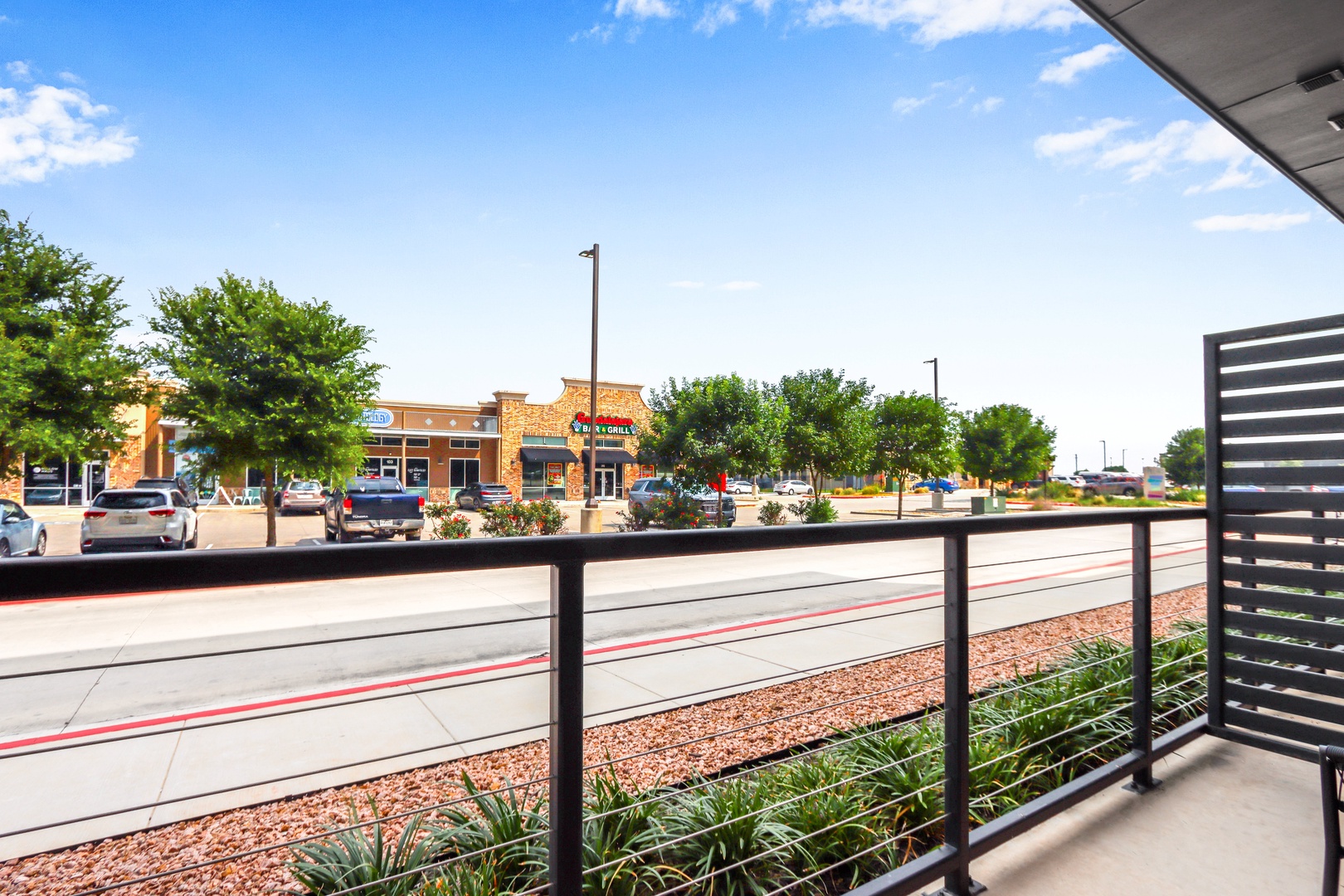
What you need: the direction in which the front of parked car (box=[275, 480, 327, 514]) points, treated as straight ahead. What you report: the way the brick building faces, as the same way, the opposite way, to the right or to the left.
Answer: the opposite way

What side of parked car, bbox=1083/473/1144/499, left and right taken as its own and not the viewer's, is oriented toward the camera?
left

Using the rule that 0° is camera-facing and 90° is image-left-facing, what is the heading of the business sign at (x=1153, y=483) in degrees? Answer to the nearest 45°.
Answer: approximately 0°

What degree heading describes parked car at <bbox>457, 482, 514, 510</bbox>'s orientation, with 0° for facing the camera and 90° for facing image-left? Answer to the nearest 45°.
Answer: approximately 135°

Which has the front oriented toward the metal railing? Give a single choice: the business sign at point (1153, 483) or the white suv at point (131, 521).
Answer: the business sign

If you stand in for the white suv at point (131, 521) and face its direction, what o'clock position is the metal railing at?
The metal railing is roughly at 6 o'clock from the white suv.

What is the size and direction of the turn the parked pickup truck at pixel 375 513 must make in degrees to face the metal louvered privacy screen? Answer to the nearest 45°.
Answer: approximately 180°

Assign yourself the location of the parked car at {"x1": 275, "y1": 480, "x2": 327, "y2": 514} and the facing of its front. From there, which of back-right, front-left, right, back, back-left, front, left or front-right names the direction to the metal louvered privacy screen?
back

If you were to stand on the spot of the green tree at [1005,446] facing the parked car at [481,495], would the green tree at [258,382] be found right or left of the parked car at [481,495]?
left

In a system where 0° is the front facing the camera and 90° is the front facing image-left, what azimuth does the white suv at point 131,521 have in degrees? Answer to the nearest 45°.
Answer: approximately 180°

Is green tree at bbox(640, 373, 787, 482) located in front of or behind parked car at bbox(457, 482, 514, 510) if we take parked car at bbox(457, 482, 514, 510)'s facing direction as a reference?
behind

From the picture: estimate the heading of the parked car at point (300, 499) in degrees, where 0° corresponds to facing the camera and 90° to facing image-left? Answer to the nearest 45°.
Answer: approximately 180°
